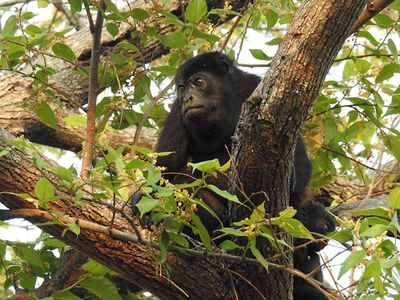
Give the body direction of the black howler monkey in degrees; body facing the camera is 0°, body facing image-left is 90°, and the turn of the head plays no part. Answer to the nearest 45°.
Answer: approximately 45°

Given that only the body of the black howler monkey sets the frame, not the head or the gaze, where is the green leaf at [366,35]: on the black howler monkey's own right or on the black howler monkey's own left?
on the black howler monkey's own left
